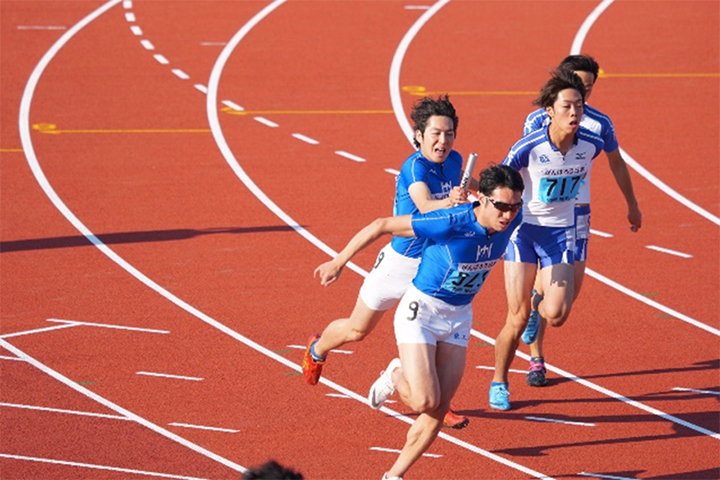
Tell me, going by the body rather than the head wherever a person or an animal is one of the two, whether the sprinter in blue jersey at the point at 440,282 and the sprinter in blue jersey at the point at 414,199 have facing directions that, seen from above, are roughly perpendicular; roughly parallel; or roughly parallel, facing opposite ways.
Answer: roughly parallel
